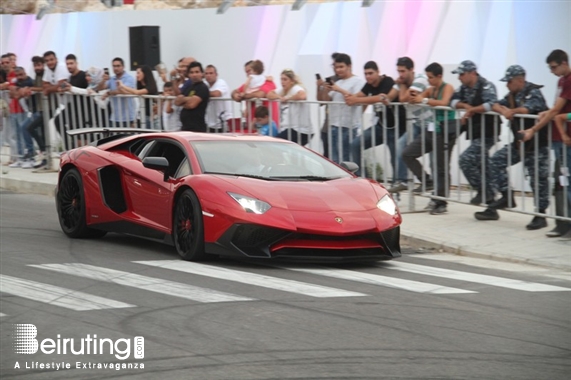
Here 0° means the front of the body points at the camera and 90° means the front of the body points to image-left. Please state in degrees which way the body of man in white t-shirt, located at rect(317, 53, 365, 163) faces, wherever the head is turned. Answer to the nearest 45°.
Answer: approximately 45°

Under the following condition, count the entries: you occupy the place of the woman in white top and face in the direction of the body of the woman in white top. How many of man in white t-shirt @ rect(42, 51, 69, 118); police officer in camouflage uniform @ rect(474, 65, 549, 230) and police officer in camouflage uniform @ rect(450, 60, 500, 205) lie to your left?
2

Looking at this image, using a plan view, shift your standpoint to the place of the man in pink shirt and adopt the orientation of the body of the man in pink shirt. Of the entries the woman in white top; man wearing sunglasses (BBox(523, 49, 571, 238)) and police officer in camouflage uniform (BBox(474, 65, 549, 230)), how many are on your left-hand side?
3

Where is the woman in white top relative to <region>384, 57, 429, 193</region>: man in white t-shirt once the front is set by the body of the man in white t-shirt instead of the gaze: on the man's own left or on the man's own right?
on the man's own right

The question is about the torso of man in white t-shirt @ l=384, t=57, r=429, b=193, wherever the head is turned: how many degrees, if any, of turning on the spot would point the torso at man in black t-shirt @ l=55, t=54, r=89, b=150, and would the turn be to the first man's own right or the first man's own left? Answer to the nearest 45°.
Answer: approximately 90° to the first man's own right

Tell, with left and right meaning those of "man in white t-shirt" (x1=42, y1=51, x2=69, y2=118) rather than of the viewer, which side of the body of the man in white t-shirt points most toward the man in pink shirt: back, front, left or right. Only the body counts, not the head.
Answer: left

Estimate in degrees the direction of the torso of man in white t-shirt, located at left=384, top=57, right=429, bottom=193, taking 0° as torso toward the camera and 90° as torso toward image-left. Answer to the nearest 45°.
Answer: approximately 45°

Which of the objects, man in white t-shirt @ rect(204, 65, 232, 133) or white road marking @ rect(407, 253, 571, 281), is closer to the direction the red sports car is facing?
the white road marking
